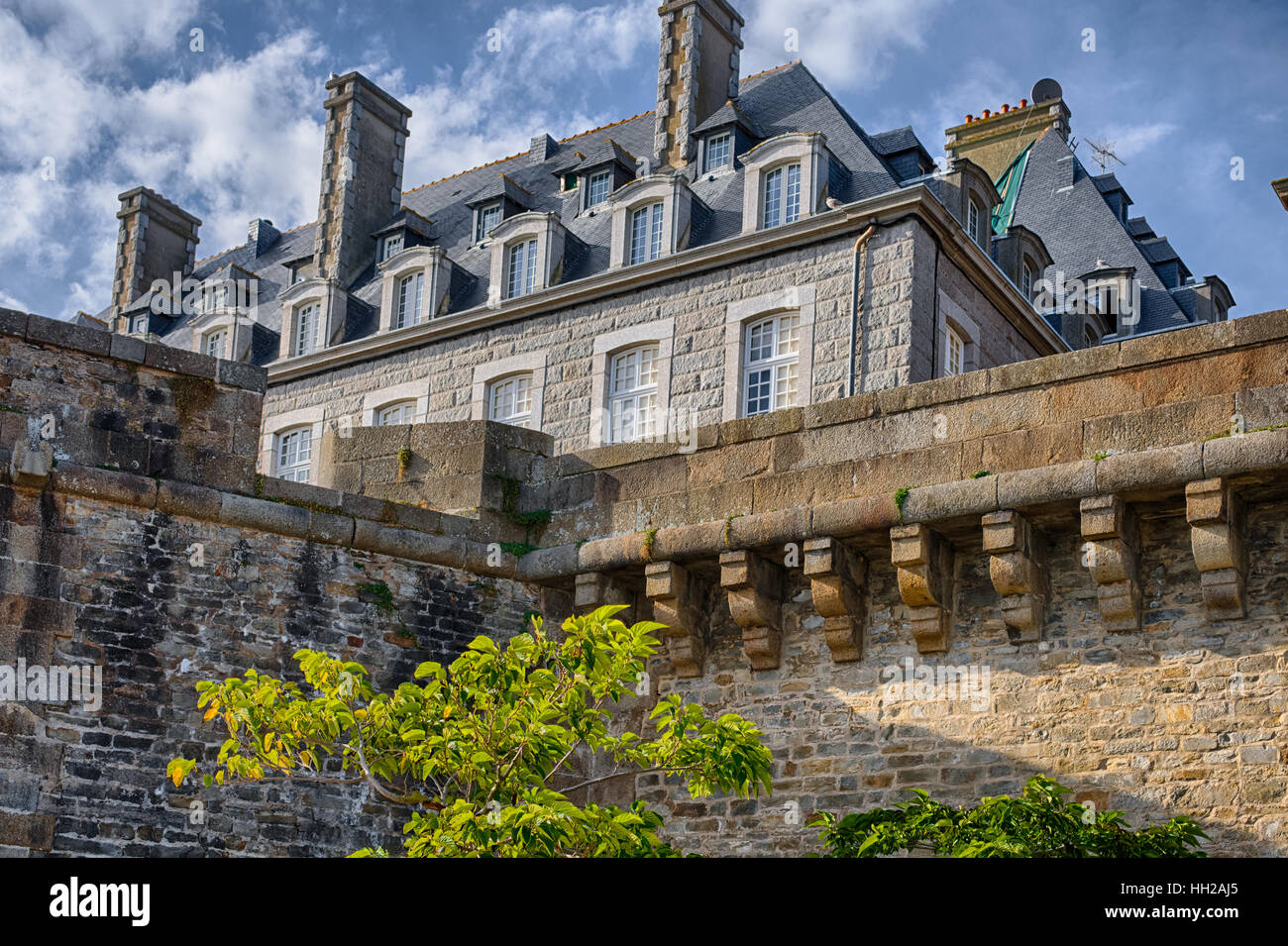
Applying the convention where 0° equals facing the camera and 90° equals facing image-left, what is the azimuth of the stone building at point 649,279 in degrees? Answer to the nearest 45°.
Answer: approximately 45°

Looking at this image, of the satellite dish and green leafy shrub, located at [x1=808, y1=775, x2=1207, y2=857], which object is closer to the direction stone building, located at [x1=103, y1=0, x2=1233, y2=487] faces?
the green leafy shrub

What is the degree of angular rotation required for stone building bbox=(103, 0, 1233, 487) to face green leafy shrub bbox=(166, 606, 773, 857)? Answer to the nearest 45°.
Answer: approximately 45° to its left

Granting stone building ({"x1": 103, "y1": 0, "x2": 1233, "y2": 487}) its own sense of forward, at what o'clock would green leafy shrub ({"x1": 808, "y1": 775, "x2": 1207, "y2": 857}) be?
The green leafy shrub is roughly at 10 o'clock from the stone building.
